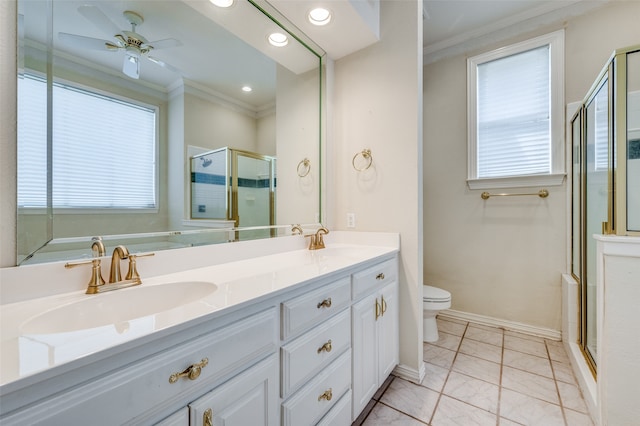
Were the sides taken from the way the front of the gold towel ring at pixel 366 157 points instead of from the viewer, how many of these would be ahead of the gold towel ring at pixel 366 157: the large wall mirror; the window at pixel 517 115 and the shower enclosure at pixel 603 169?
1

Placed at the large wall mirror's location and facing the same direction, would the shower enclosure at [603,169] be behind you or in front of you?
in front

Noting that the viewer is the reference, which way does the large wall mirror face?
facing the viewer and to the right of the viewer

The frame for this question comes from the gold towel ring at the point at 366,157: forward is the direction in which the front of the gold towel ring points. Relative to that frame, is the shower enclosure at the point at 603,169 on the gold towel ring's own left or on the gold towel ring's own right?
on the gold towel ring's own left

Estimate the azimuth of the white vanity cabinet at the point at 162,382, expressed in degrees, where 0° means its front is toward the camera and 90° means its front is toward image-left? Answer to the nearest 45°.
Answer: approximately 315°

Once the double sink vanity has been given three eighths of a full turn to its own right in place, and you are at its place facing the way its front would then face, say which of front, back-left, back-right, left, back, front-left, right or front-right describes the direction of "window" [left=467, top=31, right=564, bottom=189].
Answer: back

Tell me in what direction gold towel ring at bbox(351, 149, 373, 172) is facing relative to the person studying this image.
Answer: facing the viewer and to the left of the viewer

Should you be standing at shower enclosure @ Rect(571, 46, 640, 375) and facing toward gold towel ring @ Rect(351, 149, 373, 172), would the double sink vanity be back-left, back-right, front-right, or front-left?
front-left

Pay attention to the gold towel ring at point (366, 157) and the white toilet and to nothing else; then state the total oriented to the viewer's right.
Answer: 1
